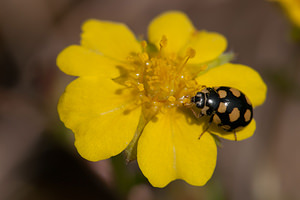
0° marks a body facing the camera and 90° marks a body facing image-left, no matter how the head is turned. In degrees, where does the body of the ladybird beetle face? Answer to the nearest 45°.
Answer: approximately 90°
